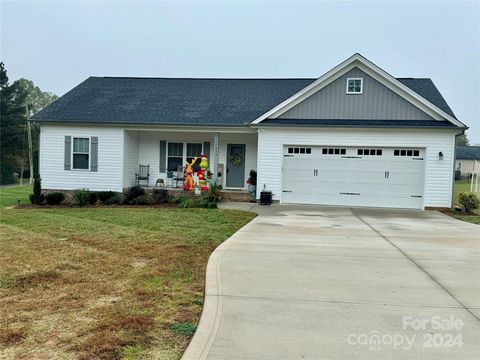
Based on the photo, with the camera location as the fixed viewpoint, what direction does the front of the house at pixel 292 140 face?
facing the viewer

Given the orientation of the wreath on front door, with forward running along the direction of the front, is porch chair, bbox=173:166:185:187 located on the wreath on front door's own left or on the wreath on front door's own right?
on the wreath on front door's own right

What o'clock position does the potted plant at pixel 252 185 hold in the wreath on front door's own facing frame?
The potted plant is roughly at 11 o'clock from the wreath on front door.

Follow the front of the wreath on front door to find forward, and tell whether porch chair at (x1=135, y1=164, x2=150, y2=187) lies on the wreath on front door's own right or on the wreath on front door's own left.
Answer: on the wreath on front door's own right

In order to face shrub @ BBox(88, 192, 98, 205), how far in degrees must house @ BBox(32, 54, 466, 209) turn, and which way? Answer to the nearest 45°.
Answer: approximately 90° to its right

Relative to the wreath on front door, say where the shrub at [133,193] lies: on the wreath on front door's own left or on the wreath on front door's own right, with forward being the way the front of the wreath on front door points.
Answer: on the wreath on front door's own right

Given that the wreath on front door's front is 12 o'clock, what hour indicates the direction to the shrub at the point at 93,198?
The shrub is roughly at 2 o'clock from the wreath on front door.

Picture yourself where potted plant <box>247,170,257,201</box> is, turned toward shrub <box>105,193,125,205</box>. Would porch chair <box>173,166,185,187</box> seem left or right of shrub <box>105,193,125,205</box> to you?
right

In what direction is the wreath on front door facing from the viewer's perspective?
toward the camera
